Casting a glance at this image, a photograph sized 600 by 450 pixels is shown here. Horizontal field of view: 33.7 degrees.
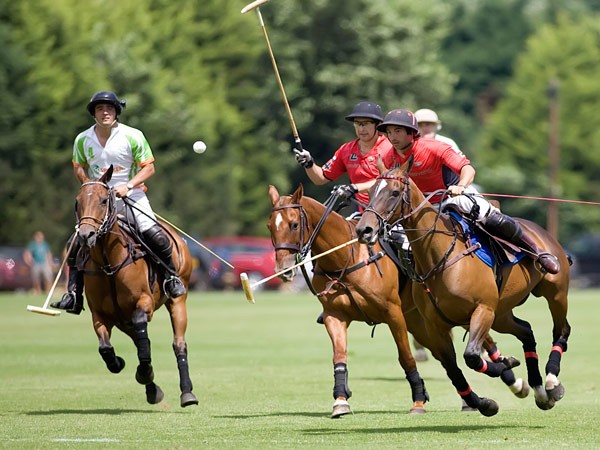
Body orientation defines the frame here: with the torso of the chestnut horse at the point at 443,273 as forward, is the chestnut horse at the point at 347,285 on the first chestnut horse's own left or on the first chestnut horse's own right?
on the first chestnut horse's own right

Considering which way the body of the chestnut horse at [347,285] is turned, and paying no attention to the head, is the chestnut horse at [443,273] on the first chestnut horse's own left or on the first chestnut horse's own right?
on the first chestnut horse's own left

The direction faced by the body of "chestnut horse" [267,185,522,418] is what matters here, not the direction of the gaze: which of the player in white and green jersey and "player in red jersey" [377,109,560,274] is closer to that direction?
the player in white and green jersey

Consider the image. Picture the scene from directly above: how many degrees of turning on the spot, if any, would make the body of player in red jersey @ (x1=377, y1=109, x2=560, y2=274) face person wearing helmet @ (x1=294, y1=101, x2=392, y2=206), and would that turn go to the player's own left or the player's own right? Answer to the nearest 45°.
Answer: approximately 90° to the player's own right

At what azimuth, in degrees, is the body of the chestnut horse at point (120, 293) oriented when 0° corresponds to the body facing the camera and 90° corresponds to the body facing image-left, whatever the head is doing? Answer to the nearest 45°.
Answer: approximately 45°

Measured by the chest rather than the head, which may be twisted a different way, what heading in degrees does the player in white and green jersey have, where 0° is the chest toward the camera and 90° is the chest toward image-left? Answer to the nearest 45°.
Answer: approximately 0°

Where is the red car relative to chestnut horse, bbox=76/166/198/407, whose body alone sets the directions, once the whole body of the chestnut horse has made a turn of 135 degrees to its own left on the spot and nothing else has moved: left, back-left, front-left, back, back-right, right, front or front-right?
left
